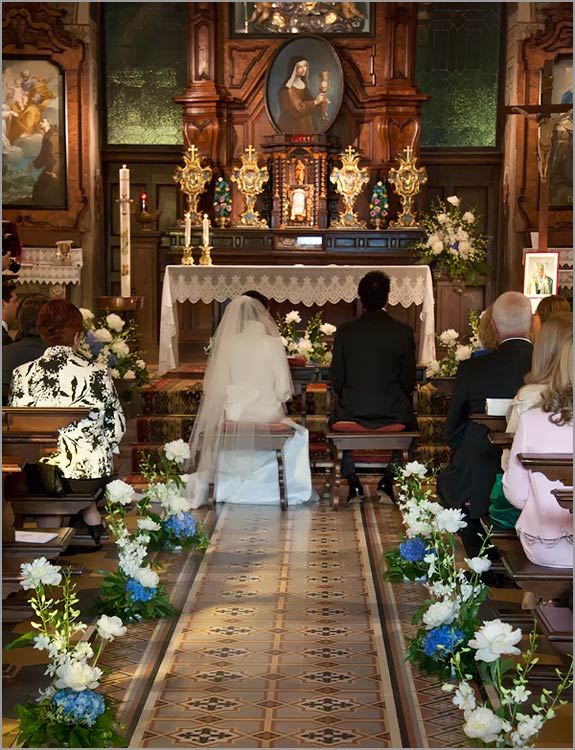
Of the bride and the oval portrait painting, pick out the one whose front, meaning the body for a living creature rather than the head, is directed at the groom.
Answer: the oval portrait painting

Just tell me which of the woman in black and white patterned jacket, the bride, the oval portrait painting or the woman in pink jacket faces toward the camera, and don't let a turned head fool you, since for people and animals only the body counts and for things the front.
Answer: the oval portrait painting

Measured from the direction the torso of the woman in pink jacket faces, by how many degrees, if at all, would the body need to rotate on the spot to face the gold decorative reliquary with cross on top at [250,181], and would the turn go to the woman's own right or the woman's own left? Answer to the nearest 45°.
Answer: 0° — they already face it

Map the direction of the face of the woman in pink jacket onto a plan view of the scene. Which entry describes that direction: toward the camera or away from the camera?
away from the camera

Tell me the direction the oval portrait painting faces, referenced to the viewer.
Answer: facing the viewer

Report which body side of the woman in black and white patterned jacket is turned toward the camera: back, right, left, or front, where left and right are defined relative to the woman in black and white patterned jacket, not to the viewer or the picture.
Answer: back

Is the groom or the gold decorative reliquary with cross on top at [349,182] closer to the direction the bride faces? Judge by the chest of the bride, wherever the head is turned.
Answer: the gold decorative reliquary with cross on top

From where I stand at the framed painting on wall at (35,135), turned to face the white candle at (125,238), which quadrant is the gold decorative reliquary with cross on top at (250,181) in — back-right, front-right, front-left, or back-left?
front-left

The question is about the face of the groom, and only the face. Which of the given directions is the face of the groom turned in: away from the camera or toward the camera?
away from the camera

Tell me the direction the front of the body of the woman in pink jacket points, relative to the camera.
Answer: away from the camera

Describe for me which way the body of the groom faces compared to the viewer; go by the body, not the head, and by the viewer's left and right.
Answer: facing away from the viewer

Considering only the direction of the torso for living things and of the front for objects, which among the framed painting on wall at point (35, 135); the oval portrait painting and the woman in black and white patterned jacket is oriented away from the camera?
the woman in black and white patterned jacket

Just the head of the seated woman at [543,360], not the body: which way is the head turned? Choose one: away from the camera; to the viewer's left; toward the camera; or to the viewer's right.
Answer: away from the camera

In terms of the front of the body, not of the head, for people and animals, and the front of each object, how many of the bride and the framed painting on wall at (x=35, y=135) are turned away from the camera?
1

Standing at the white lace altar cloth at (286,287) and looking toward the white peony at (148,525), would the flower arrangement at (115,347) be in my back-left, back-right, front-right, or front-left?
front-right

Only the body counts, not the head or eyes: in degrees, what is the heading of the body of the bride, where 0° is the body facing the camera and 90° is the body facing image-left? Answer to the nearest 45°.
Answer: approximately 180°
